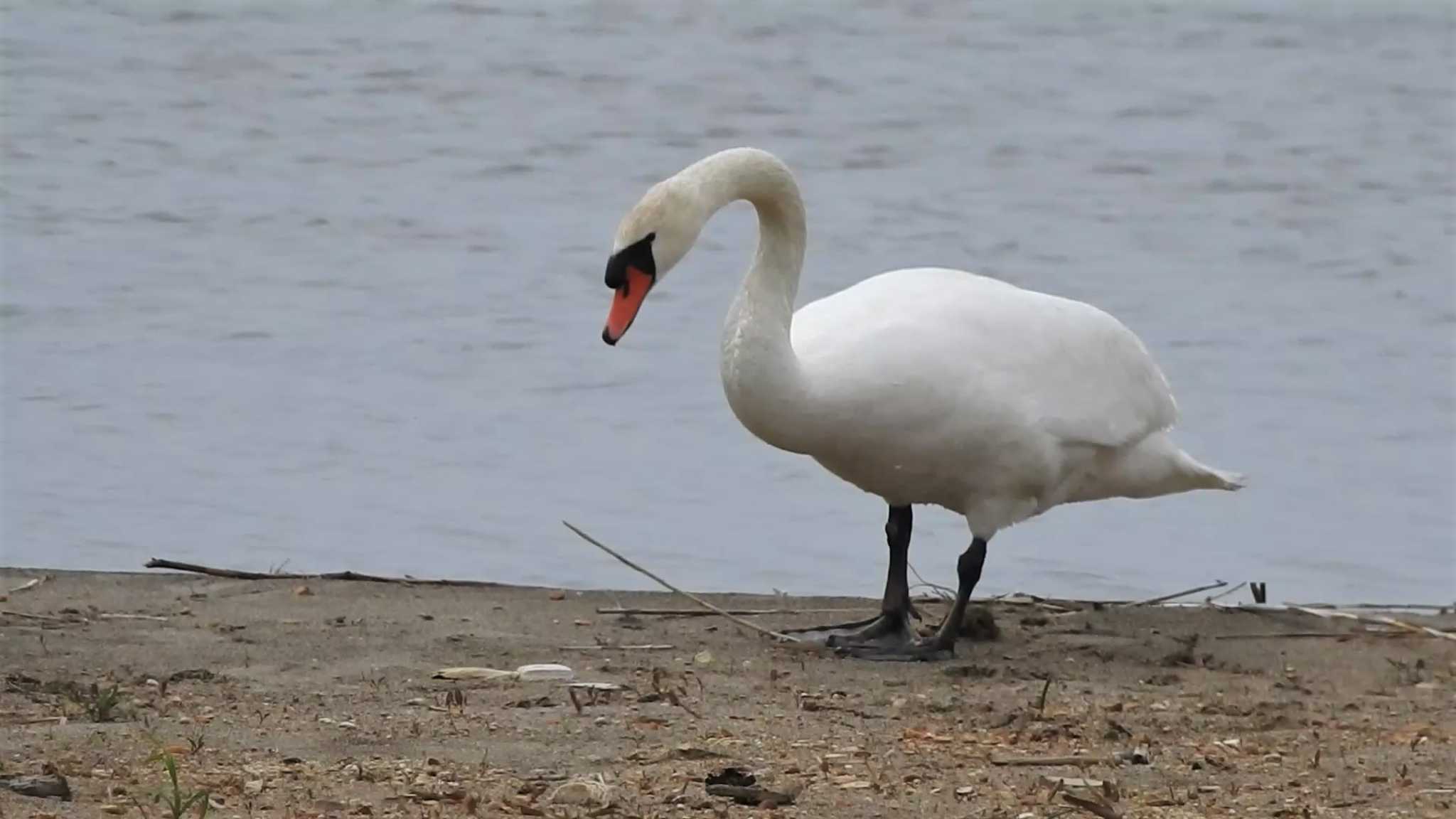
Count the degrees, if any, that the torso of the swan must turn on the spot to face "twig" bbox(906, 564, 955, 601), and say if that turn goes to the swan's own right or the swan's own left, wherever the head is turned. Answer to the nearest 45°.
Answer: approximately 90° to the swan's own right

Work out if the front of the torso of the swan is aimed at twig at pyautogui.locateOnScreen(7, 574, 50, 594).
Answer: yes

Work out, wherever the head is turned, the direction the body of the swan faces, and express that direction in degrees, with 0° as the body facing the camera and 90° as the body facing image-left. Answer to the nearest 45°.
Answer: approximately 90°

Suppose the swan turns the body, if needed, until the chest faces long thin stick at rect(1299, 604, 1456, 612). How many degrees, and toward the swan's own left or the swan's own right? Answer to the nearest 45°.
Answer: approximately 135° to the swan's own right

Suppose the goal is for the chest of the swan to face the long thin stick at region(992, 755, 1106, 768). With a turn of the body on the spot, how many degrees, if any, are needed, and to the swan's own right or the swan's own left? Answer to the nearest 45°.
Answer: approximately 90° to the swan's own left

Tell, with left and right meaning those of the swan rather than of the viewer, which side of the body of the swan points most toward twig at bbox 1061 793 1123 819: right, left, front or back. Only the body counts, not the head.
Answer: left

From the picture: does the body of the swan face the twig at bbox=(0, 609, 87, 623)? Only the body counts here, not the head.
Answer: yes
